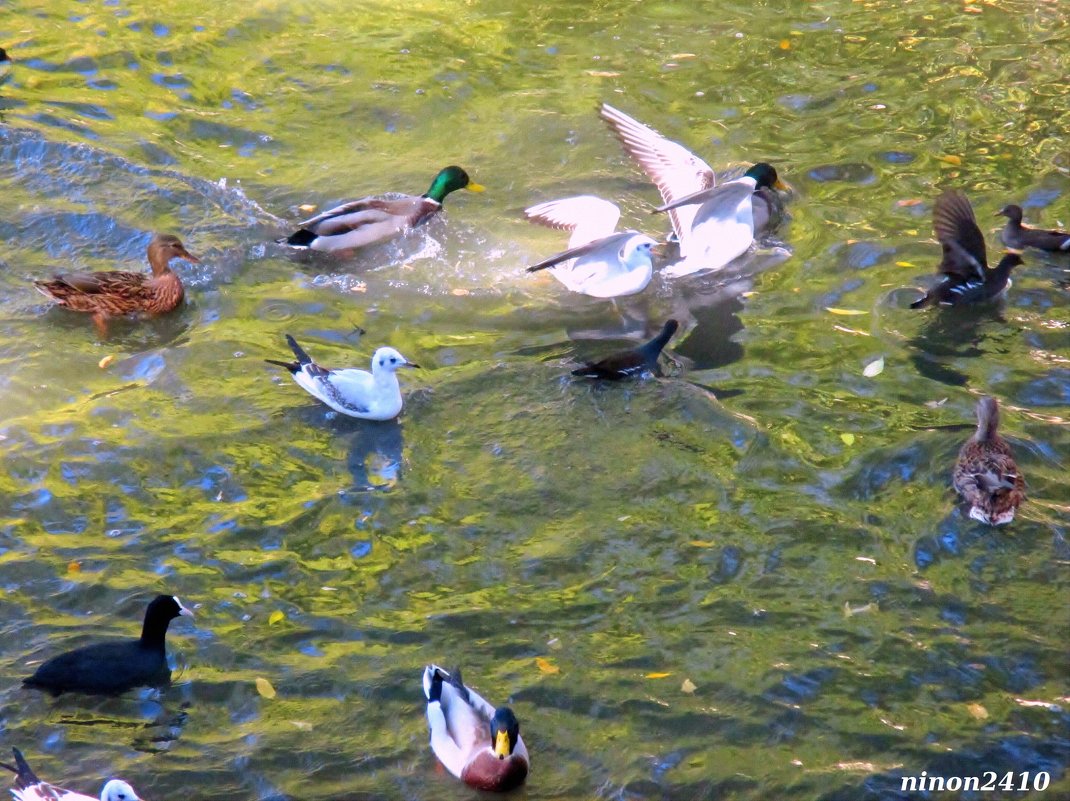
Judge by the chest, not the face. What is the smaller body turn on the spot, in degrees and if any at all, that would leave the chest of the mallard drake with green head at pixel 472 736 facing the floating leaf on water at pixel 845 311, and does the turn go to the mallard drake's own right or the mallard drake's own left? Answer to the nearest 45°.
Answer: approximately 90° to the mallard drake's own left

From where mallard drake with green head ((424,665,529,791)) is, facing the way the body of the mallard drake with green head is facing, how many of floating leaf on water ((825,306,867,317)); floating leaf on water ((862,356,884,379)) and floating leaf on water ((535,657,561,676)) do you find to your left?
3

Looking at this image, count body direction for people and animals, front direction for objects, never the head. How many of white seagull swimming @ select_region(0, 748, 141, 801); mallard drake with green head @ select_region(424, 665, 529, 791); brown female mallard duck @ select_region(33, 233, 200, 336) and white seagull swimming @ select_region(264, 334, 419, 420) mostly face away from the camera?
0

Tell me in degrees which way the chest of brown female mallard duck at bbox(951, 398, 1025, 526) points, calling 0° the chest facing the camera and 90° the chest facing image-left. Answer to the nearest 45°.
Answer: approximately 180°

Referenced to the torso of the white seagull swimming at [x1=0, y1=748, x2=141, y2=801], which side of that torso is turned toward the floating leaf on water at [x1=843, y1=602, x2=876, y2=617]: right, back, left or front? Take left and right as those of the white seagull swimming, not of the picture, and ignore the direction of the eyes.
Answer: front

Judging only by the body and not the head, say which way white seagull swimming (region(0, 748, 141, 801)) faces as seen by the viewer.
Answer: to the viewer's right

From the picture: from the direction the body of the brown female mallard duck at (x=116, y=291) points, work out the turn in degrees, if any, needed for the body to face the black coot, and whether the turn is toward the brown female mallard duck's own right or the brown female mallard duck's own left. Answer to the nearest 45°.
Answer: approximately 90° to the brown female mallard duck's own right

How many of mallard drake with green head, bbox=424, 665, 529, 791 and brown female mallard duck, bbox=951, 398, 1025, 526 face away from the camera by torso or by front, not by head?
1

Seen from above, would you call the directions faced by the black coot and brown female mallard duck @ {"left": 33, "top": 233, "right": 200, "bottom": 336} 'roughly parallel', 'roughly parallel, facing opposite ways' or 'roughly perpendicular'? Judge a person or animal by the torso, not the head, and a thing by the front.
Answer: roughly parallel

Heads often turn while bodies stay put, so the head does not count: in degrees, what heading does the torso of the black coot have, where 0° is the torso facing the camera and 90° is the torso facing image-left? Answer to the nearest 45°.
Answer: approximately 270°

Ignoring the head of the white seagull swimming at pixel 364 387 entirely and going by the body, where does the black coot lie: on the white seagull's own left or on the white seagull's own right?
on the white seagull's own right

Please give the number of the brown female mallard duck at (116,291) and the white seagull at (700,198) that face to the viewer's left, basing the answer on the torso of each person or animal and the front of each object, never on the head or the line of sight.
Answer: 0

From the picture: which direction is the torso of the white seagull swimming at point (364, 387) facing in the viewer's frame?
to the viewer's right
